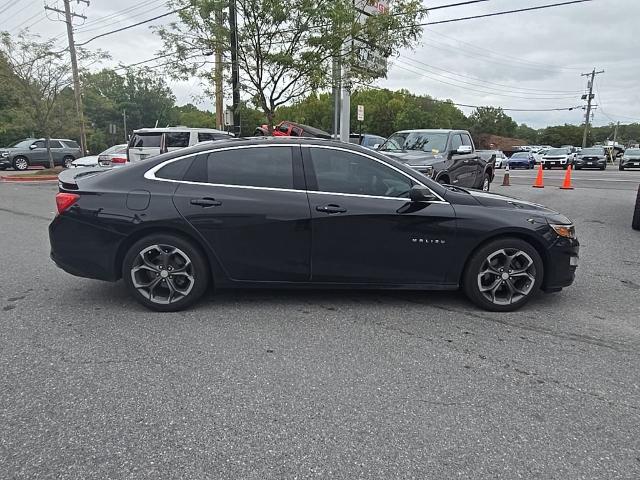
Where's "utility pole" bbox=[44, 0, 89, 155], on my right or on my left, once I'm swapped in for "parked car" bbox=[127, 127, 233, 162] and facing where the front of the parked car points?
on my left

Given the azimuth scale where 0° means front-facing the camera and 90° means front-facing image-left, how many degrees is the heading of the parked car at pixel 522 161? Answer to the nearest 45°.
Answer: approximately 45°

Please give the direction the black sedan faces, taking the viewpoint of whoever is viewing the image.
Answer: facing to the right of the viewer

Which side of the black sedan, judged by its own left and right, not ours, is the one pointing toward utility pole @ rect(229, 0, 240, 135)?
left

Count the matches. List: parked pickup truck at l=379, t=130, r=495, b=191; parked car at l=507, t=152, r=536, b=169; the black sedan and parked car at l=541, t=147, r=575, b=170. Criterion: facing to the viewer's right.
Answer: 1

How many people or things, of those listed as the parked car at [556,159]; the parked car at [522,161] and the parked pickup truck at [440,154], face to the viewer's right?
0

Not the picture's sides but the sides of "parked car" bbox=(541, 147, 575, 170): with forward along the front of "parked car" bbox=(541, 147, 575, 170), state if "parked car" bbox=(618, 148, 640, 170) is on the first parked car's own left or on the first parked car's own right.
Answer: on the first parked car's own left

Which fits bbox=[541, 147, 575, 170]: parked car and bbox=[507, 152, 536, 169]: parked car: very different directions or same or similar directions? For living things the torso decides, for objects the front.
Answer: same or similar directions

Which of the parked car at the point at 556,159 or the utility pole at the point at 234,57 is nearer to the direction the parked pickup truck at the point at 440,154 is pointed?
the utility pole

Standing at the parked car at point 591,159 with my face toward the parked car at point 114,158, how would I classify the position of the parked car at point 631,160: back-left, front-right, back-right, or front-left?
back-left

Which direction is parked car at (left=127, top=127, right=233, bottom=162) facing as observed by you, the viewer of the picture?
facing away from the viewer and to the right of the viewer

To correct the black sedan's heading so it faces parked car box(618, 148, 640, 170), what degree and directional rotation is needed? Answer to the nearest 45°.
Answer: approximately 45° to its left

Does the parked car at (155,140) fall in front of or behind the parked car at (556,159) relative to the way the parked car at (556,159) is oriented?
in front

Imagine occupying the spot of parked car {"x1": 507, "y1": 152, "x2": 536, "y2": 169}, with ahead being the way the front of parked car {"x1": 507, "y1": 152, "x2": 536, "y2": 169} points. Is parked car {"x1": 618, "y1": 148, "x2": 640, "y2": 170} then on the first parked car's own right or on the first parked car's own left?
on the first parked car's own left
